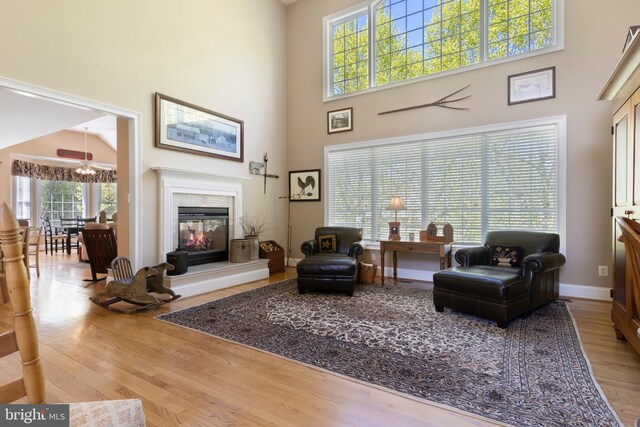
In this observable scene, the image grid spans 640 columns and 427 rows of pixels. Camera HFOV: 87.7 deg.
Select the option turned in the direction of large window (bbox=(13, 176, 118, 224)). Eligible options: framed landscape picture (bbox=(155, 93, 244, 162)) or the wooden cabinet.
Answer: the wooden cabinet

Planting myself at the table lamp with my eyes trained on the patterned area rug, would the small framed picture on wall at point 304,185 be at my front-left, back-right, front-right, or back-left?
back-right

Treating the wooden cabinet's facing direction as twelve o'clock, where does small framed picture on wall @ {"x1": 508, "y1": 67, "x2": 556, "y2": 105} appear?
The small framed picture on wall is roughly at 2 o'clock from the wooden cabinet.

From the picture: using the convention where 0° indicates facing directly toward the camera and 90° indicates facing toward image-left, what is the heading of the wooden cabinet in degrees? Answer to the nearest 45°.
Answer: approximately 90°

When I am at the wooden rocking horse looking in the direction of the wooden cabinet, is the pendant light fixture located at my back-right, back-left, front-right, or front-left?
back-left

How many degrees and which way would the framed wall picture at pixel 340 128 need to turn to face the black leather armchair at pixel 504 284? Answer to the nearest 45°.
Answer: approximately 90° to its left
